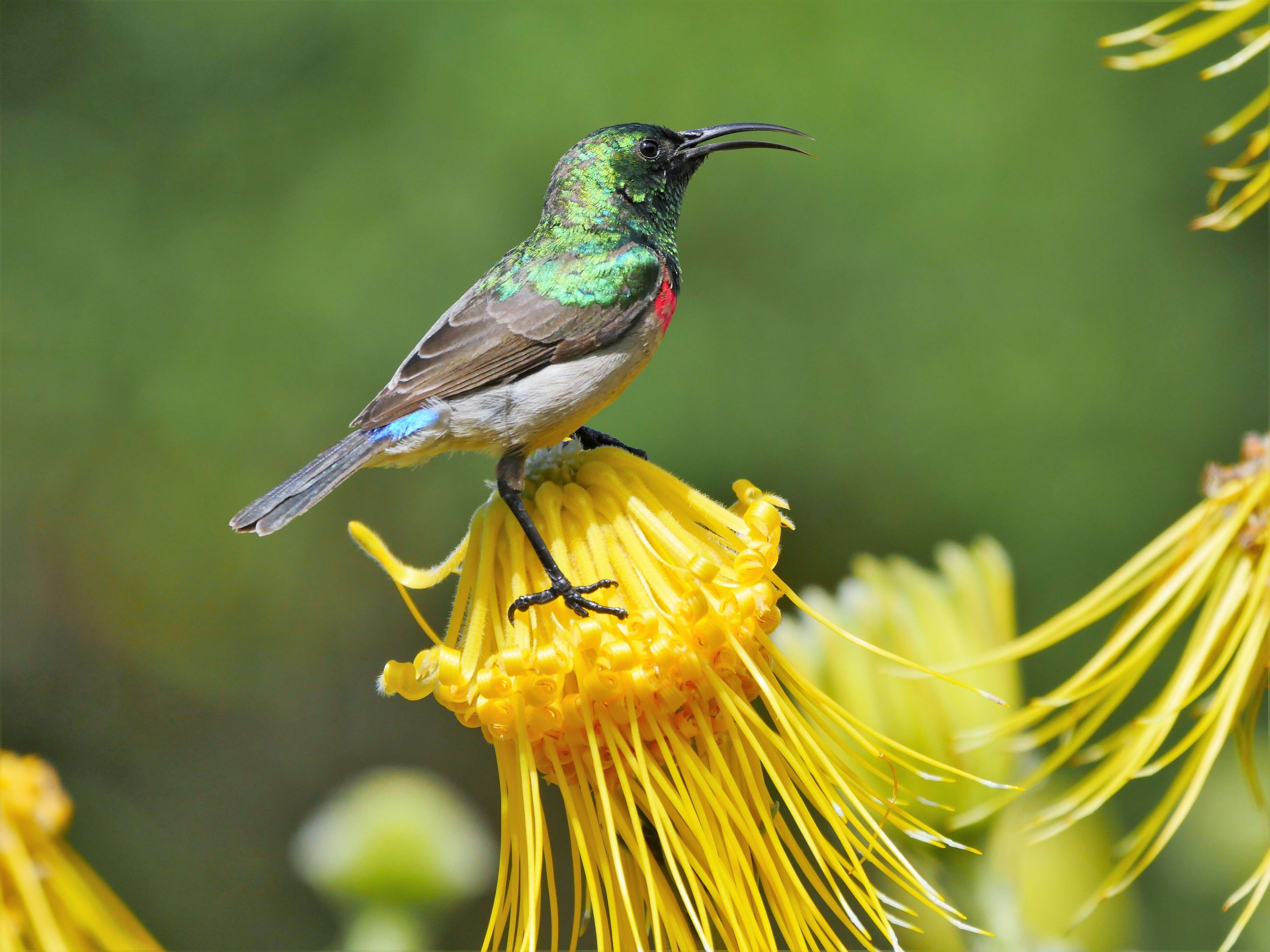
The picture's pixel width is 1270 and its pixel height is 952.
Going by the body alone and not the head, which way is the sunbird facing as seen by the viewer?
to the viewer's right

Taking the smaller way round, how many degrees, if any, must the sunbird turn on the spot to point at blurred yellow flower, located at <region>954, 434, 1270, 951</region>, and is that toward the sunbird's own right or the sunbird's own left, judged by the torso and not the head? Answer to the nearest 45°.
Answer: approximately 45° to the sunbird's own right

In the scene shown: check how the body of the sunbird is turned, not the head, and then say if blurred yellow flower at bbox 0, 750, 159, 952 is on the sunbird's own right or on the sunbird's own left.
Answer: on the sunbird's own right

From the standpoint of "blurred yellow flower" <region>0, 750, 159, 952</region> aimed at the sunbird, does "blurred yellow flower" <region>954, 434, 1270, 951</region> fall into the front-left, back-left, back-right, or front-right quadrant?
front-right
